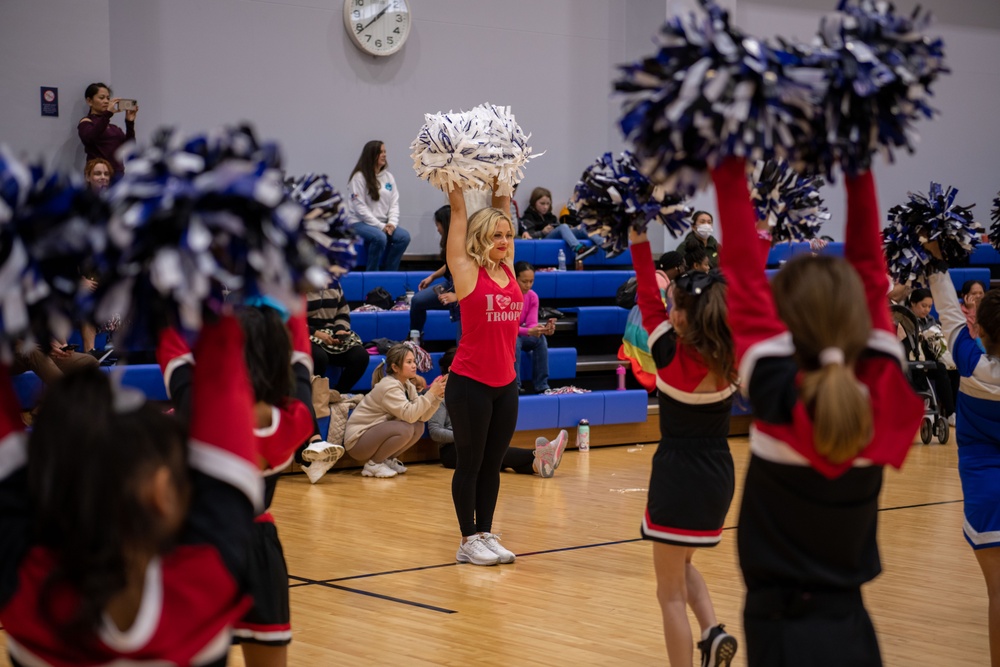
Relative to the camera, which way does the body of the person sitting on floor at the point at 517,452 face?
to the viewer's right

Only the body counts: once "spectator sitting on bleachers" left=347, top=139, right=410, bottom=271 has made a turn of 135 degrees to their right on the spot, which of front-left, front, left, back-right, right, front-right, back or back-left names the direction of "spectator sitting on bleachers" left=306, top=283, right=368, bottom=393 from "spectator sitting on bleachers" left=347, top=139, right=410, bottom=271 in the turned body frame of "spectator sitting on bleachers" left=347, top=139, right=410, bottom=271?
left

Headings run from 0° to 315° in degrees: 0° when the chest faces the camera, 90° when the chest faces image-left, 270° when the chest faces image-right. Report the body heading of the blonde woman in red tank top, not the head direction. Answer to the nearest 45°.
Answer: approximately 315°

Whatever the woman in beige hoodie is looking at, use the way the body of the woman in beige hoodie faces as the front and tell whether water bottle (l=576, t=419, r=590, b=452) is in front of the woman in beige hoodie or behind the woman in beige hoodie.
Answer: in front

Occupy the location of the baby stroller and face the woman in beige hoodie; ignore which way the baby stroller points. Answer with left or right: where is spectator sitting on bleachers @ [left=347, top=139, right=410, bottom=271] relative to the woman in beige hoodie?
right

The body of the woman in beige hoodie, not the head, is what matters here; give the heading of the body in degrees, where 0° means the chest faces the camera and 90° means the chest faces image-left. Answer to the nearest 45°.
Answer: approximately 270°

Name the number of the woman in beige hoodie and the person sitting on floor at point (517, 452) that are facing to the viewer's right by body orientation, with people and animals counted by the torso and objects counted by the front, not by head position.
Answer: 2

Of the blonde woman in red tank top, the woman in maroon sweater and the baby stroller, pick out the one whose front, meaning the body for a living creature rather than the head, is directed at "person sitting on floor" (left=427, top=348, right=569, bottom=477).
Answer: the woman in maroon sweater

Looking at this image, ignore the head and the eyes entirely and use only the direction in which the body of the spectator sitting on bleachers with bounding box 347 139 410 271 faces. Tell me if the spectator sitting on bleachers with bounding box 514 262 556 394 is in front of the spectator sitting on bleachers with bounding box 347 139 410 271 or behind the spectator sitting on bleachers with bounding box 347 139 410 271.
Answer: in front

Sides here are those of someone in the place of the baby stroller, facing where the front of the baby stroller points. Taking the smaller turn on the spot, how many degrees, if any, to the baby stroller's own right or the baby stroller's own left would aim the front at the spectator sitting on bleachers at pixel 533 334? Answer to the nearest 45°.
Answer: approximately 90° to the baby stroller's own right

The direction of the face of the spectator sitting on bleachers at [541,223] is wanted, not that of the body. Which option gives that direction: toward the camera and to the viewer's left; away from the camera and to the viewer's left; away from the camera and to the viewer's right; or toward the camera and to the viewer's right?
toward the camera and to the viewer's right
